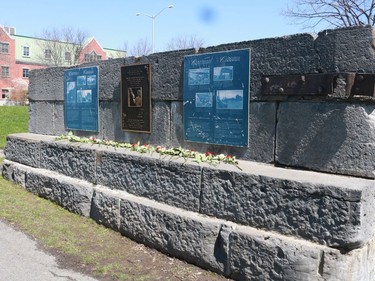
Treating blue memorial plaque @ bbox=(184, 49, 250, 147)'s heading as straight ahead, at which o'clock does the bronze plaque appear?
The bronze plaque is roughly at 3 o'clock from the blue memorial plaque.

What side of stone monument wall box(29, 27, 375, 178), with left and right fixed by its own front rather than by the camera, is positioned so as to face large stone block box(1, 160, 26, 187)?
right

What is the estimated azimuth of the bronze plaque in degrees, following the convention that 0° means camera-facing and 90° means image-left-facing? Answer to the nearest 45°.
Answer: approximately 45°

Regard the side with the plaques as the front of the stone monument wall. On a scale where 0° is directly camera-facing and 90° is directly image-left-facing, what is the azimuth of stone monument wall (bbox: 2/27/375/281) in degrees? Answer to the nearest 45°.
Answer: approximately 45°

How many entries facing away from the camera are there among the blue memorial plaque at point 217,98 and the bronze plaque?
0

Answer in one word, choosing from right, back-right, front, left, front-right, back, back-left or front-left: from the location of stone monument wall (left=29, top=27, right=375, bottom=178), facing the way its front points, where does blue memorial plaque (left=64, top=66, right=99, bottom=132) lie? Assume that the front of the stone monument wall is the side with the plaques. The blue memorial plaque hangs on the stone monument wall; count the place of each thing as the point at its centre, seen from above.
right

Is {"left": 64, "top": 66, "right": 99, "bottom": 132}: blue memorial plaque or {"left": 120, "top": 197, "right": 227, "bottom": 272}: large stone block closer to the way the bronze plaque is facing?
the large stone block
